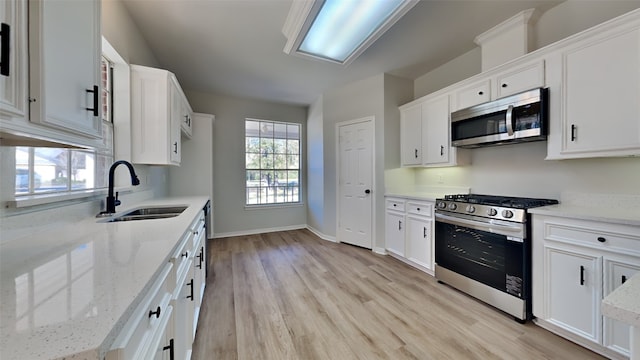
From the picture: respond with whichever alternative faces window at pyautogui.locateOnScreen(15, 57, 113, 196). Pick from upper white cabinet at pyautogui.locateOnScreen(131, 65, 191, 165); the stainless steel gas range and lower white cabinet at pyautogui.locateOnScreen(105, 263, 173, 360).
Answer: the stainless steel gas range

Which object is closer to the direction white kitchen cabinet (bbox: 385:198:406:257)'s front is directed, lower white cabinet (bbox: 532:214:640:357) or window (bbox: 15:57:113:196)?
the window

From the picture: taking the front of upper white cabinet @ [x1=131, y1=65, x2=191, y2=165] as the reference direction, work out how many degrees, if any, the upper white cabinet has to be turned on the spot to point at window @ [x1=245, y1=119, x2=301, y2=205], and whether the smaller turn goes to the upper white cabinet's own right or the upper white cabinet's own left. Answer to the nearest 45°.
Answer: approximately 45° to the upper white cabinet's own left

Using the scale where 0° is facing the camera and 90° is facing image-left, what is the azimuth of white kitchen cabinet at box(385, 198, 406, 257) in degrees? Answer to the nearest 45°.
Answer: approximately 45°

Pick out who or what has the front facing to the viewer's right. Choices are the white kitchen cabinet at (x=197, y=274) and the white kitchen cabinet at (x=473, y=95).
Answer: the white kitchen cabinet at (x=197, y=274)

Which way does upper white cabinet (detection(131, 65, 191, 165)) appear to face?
to the viewer's right
